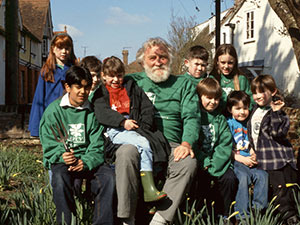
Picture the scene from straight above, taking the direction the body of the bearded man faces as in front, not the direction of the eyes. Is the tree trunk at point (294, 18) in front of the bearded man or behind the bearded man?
behind

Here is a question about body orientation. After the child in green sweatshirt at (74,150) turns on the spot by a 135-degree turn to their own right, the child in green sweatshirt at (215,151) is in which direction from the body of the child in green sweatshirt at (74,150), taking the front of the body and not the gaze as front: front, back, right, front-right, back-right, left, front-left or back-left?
back-right

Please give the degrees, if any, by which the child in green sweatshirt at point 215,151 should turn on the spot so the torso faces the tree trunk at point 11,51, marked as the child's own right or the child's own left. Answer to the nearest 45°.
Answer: approximately 90° to the child's own right

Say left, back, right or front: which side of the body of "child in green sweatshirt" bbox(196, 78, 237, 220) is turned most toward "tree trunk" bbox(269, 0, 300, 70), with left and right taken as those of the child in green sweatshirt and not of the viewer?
back

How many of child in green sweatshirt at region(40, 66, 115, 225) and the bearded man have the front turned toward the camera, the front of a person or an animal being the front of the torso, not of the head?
2

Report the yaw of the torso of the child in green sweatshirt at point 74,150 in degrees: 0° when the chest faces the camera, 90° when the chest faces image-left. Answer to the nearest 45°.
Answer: approximately 0°

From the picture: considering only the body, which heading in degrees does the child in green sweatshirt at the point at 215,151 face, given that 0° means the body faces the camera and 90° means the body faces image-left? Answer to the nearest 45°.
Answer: approximately 45°
